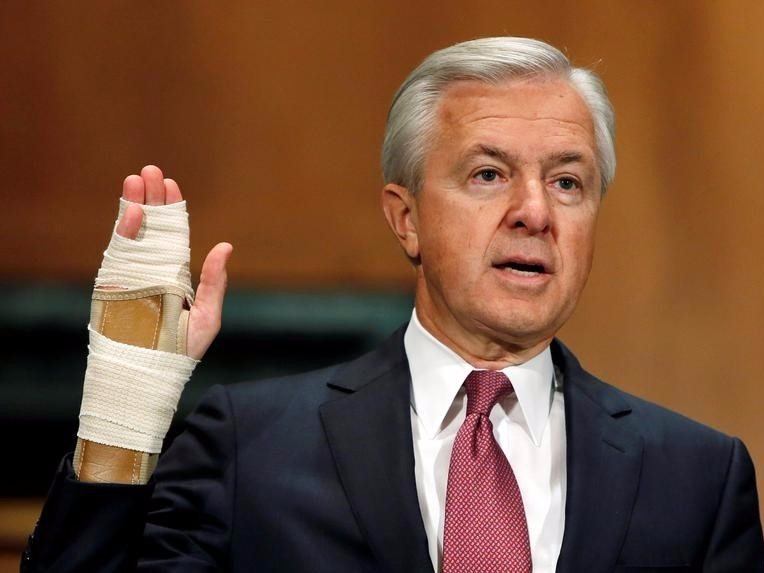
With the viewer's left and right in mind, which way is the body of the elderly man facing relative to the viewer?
facing the viewer

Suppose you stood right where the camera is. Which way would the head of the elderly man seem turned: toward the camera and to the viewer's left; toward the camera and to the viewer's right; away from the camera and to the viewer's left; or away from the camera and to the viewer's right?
toward the camera and to the viewer's right
